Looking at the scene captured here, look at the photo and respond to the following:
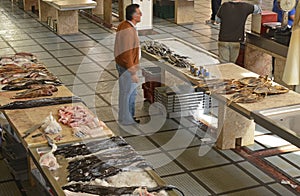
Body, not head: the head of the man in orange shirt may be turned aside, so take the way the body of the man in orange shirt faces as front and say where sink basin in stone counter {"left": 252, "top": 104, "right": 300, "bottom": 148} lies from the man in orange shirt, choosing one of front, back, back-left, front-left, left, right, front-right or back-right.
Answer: front-right

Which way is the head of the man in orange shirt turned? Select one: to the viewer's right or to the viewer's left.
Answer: to the viewer's right

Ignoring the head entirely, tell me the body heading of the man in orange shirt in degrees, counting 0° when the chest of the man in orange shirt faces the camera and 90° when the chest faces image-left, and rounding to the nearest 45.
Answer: approximately 270°

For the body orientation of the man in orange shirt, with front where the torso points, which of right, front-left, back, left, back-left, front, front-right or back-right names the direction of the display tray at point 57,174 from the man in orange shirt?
right
